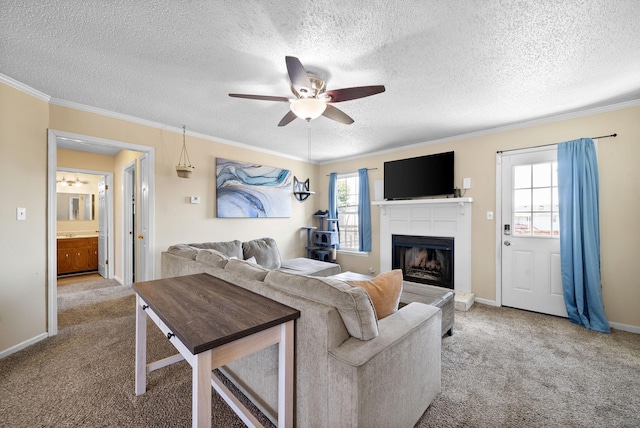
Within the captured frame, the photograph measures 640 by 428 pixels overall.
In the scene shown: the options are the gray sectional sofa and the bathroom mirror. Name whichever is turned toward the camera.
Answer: the bathroom mirror

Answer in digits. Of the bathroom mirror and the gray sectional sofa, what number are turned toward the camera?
1

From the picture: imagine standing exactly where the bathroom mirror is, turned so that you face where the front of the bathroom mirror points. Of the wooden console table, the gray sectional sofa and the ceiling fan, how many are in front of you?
3

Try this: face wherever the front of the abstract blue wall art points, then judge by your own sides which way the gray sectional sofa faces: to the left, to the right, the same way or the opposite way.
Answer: to the left

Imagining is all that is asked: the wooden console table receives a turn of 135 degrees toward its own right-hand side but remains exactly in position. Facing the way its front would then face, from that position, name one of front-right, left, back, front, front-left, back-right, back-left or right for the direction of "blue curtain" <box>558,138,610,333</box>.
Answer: right

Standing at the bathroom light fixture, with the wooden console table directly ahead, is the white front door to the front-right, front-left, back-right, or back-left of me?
front-left

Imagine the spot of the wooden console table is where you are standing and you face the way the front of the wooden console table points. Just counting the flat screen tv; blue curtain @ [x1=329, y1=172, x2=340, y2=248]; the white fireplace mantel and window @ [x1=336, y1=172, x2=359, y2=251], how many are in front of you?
0

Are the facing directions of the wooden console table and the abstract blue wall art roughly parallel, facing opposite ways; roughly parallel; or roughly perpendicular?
roughly perpendicular

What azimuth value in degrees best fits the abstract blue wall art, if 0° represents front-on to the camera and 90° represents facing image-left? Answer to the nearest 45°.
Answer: approximately 315°

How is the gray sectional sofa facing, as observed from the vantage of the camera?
facing away from the viewer and to the right of the viewer

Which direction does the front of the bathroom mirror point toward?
toward the camera

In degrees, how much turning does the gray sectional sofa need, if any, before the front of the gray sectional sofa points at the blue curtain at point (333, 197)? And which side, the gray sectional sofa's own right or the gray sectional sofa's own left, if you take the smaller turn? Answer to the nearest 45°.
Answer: approximately 45° to the gray sectional sofa's own left

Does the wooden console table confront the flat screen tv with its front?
no

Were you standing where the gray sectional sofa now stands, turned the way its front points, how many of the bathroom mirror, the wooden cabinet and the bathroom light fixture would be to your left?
3

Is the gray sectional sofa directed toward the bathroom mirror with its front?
no

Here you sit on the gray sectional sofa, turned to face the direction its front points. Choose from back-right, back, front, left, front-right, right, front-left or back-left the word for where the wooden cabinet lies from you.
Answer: left
